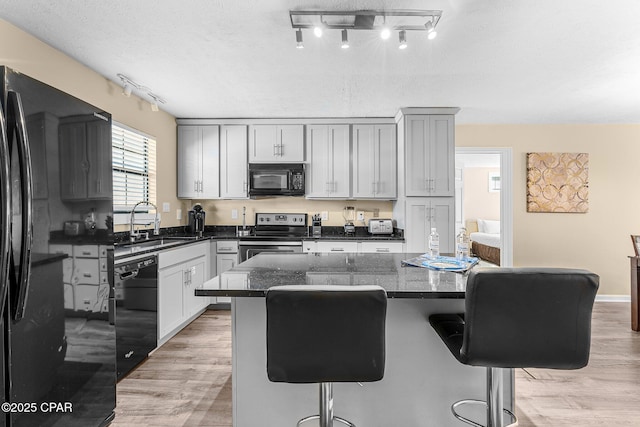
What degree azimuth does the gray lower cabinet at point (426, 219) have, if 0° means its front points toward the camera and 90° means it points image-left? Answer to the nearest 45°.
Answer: approximately 0°

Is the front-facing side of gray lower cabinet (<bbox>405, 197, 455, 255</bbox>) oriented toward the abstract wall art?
no

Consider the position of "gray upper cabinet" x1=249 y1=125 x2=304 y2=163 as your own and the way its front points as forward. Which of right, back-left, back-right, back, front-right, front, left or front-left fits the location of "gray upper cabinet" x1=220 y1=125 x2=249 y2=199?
right

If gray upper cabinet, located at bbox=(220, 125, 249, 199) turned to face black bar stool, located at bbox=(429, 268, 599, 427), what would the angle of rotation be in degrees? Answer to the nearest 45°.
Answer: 0° — it already faces it

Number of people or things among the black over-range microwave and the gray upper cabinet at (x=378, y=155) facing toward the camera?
2

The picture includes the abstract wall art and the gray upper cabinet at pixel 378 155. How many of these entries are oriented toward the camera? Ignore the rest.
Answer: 2

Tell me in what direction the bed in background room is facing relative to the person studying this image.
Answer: facing the viewer and to the right of the viewer

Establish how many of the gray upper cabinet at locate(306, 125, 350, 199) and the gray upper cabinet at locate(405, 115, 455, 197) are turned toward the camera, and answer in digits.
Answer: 2

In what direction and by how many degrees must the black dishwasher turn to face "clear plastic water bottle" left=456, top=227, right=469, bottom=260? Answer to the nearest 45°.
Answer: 0° — it already faces it

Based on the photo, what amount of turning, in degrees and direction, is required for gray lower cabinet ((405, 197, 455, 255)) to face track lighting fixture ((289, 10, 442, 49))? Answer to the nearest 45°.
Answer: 0° — it already faces it

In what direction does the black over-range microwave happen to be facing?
toward the camera

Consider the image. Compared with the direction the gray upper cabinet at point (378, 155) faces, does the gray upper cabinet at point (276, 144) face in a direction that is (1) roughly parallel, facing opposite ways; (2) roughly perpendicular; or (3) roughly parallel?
roughly parallel

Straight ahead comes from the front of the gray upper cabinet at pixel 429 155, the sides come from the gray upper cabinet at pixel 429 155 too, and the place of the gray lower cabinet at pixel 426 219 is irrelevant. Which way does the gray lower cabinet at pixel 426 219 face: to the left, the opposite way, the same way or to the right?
the same way

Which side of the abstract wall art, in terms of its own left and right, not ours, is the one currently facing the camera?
front

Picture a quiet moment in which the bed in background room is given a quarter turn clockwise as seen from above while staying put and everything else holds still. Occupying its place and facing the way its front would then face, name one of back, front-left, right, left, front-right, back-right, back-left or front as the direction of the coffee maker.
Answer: front

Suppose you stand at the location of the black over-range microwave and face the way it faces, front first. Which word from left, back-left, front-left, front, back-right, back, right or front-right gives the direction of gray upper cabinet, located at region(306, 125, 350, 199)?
left

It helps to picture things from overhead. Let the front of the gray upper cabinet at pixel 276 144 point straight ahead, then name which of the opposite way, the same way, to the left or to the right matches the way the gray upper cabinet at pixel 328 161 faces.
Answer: the same way

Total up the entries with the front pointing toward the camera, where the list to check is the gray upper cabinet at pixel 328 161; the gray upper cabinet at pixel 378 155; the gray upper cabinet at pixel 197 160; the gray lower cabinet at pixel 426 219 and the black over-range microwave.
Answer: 5

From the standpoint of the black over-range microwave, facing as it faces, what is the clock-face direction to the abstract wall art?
The abstract wall art is roughly at 9 o'clock from the black over-range microwave.
